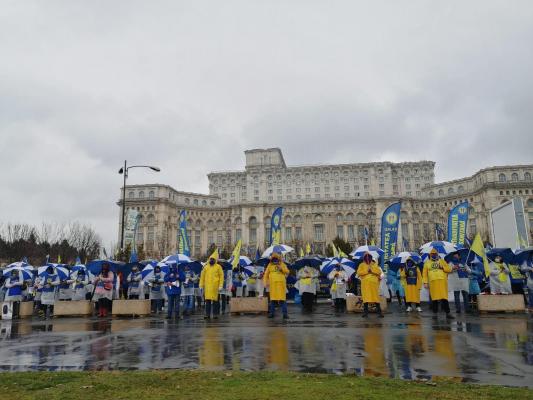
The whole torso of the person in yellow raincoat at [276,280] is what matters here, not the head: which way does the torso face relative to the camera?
toward the camera

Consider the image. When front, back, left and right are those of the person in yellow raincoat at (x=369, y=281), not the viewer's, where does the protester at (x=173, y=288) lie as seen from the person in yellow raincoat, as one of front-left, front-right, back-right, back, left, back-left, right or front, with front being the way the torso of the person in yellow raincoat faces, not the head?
right

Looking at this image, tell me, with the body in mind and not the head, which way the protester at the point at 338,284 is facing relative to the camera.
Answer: toward the camera

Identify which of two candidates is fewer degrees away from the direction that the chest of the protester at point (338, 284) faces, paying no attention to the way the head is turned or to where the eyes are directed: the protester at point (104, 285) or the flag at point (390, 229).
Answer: the protester

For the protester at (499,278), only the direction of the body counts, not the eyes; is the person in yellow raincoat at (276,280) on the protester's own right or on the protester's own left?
on the protester's own right

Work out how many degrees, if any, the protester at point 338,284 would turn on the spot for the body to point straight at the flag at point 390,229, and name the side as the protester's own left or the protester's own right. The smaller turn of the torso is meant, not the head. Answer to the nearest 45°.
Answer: approximately 135° to the protester's own left

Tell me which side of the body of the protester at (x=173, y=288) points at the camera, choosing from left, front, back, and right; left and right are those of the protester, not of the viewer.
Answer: front

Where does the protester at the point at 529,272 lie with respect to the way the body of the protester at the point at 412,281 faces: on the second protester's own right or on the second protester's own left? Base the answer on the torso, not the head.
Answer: on the second protester's own left

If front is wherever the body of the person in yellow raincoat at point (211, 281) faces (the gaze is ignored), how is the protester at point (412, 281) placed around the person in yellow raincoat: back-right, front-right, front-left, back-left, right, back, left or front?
left

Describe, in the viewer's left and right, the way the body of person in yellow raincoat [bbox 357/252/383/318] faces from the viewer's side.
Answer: facing the viewer

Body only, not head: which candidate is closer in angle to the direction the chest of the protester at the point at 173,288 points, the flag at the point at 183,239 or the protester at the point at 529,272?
the protester
